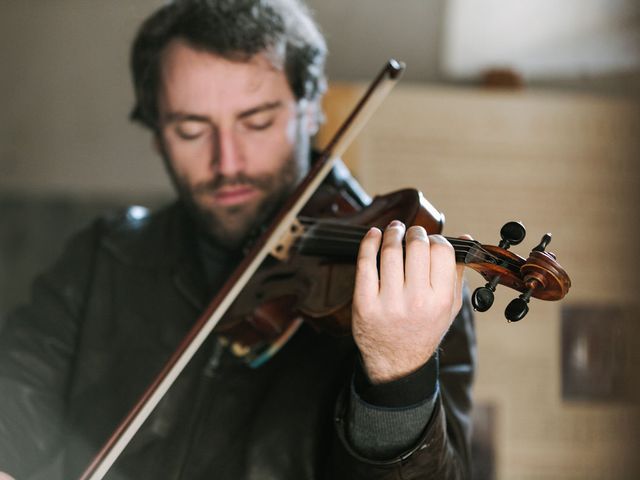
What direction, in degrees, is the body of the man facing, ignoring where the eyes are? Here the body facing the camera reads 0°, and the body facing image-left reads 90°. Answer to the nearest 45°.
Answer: approximately 0°
